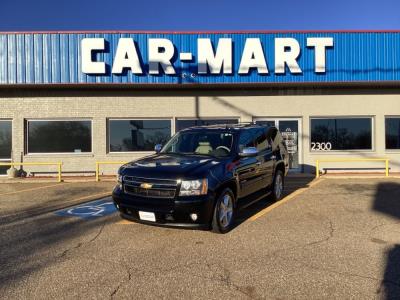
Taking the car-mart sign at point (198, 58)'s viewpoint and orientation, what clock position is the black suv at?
The black suv is roughly at 12 o'clock from the car-mart sign.

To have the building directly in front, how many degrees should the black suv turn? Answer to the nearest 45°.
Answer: approximately 135° to its right

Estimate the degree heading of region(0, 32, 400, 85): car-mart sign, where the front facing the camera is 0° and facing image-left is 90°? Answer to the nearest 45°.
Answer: approximately 0°

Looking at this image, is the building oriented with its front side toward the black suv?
yes

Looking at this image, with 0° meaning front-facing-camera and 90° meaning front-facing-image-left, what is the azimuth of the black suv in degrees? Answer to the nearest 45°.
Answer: approximately 45°
